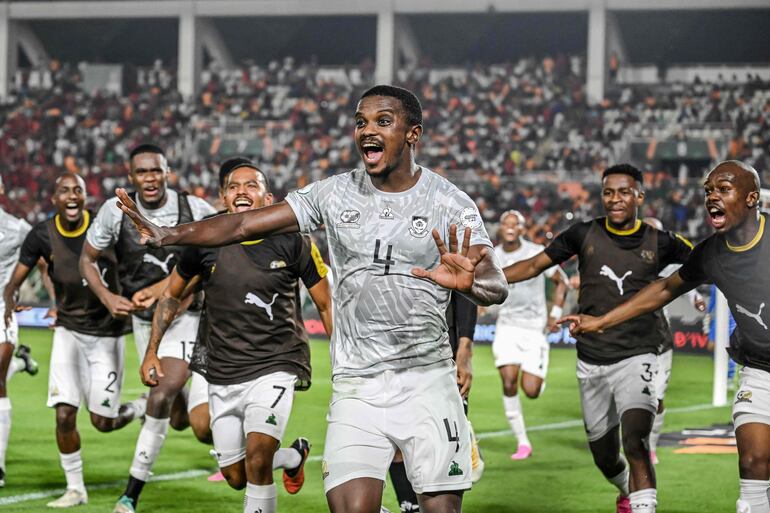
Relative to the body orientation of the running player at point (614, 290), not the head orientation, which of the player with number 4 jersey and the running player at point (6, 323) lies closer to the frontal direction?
the player with number 4 jersey

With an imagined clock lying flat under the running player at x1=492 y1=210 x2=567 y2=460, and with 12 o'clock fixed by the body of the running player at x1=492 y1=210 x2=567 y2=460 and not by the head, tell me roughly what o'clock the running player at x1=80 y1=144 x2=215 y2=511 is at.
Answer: the running player at x1=80 y1=144 x2=215 y2=511 is roughly at 1 o'clock from the running player at x1=492 y1=210 x2=567 y2=460.

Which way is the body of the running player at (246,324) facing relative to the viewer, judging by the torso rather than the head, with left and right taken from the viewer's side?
facing the viewer

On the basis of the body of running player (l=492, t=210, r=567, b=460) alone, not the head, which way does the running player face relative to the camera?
toward the camera

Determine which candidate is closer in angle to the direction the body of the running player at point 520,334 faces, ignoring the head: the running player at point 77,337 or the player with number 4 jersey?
the player with number 4 jersey

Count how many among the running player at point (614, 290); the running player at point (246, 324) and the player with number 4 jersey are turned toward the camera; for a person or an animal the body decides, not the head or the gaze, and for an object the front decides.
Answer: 3

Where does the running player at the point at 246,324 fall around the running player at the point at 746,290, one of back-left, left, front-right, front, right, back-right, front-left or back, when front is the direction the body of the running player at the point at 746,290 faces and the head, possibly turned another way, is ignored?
front-right

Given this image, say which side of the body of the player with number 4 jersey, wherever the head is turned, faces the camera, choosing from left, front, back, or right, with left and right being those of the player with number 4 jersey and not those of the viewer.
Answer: front

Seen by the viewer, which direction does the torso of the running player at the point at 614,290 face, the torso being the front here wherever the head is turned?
toward the camera

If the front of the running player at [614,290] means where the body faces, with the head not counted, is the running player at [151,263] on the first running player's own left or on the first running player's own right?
on the first running player's own right

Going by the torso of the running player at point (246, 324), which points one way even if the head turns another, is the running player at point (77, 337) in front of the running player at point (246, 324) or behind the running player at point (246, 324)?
behind

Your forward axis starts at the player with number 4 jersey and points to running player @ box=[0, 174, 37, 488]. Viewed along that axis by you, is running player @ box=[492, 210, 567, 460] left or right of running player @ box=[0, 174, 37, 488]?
right

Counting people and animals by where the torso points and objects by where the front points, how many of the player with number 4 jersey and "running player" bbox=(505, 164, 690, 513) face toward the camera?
2

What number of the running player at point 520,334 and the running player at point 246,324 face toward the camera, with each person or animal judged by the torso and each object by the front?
2
